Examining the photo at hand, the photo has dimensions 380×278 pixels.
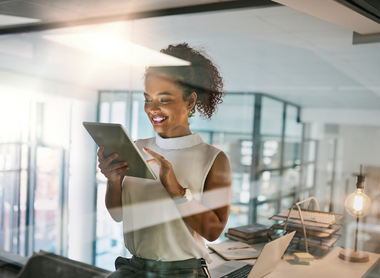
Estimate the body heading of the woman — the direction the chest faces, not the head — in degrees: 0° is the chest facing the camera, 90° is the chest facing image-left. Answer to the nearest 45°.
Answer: approximately 45°

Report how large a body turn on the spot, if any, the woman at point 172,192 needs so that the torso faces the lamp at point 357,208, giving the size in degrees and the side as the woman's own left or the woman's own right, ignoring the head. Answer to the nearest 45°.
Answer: approximately 135° to the woman's own left
